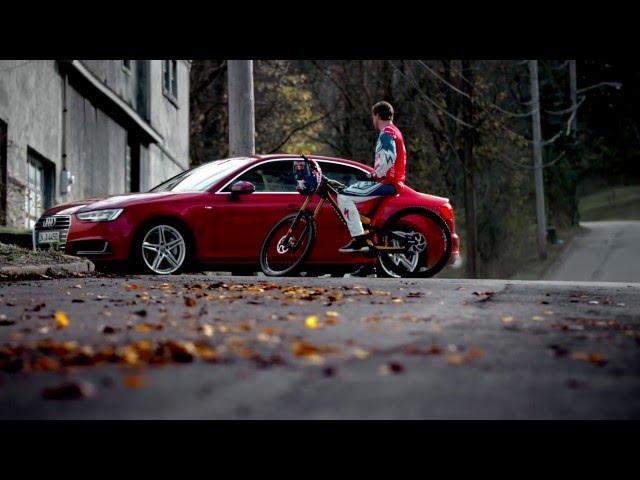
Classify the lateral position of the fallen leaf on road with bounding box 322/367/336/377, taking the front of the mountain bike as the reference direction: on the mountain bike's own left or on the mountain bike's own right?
on the mountain bike's own left

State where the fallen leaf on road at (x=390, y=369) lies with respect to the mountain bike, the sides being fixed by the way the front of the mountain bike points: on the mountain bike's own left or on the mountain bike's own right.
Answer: on the mountain bike's own left

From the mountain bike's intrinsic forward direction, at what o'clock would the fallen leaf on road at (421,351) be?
The fallen leaf on road is roughly at 9 o'clock from the mountain bike.

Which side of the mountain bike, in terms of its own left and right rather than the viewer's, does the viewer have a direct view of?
left

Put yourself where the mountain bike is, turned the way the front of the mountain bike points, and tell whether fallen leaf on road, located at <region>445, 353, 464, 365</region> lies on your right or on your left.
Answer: on your left

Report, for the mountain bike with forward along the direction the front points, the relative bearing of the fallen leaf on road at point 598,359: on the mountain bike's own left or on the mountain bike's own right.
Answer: on the mountain bike's own left

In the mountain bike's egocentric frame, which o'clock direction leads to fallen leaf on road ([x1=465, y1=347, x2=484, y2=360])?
The fallen leaf on road is roughly at 9 o'clock from the mountain bike.

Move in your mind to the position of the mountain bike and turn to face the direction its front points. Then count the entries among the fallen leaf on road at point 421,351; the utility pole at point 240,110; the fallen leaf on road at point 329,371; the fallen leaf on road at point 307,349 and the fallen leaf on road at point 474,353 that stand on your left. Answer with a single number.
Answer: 4

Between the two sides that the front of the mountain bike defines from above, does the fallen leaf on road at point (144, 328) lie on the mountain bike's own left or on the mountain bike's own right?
on the mountain bike's own left

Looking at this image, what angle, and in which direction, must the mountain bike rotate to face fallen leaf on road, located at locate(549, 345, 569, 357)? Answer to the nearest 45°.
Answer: approximately 90° to its left
